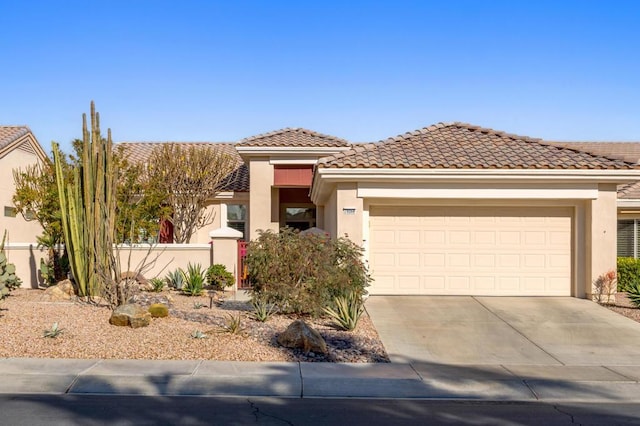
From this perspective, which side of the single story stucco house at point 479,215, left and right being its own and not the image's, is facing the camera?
front

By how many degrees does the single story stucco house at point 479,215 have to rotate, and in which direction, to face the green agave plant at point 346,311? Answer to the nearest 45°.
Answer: approximately 45° to its right

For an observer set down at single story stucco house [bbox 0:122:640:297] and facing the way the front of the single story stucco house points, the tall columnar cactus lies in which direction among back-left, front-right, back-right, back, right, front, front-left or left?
right

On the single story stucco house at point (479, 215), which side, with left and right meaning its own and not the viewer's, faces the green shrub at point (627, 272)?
left

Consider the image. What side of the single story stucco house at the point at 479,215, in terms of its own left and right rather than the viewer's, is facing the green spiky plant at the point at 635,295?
left

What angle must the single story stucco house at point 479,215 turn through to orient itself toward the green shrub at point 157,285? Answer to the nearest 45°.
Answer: approximately 90° to its right

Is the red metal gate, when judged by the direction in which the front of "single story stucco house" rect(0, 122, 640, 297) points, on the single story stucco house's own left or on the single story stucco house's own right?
on the single story stucco house's own right

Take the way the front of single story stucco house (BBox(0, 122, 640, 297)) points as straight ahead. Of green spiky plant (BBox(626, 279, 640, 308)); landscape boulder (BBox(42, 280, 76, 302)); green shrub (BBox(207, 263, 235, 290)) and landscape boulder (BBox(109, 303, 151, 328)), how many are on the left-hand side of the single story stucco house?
1

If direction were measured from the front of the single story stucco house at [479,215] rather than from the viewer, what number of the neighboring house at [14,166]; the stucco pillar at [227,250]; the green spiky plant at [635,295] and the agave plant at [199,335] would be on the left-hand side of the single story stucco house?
1

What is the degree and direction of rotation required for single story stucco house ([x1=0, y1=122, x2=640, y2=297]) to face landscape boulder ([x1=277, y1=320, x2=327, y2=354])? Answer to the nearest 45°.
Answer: approximately 45° to its right

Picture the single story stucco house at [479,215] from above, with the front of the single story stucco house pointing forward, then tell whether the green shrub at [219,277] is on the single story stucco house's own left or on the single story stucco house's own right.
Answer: on the single story stucco house's own right

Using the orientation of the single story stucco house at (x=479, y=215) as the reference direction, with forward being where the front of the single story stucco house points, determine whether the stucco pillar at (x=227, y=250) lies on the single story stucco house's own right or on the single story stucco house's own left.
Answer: on the single story stucco house's own right

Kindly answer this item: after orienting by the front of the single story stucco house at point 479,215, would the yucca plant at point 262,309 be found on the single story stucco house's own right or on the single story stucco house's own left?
on the single story stucco house's own right
